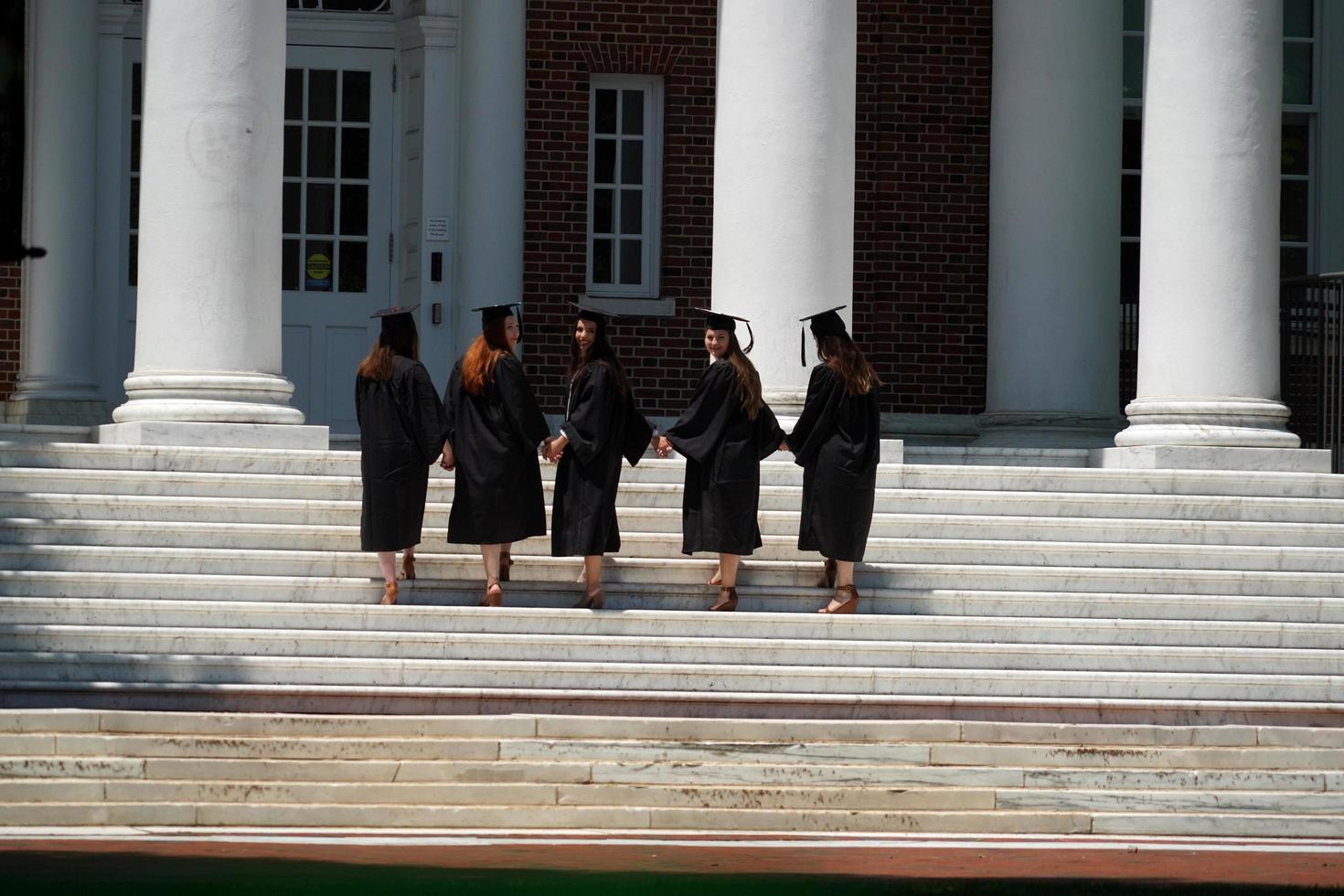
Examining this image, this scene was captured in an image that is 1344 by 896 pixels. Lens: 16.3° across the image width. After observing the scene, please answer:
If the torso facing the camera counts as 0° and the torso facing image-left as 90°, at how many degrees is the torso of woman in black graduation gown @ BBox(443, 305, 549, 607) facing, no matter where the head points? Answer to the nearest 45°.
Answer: approximately 225°

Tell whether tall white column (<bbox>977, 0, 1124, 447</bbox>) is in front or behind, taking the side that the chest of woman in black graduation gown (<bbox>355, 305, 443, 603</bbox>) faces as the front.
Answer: in front

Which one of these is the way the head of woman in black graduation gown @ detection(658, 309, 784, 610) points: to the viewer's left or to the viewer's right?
to the viewer's left

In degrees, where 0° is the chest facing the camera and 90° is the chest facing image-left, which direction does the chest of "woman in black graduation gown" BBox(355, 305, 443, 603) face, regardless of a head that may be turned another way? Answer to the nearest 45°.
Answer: approximately 225°

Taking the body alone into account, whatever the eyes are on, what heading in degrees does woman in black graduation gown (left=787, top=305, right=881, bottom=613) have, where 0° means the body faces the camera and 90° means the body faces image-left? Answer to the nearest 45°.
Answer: approximately 135°

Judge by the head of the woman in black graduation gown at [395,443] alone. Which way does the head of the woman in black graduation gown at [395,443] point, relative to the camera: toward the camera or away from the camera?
away from the camera

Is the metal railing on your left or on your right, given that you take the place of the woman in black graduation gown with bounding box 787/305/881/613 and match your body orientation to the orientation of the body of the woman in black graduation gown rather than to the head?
on your right

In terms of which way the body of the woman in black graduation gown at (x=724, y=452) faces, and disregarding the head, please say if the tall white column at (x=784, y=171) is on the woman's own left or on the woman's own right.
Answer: on the woman's own right

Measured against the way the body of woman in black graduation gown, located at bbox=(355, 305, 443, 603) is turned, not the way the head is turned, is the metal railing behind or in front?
in front

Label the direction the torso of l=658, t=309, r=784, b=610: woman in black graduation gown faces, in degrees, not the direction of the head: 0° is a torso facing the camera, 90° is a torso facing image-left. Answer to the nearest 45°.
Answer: approximately 135°

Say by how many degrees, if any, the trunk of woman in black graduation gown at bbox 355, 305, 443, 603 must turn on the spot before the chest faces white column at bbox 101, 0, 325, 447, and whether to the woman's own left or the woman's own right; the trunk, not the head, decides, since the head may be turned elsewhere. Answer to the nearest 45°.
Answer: approximately 90° to the woman's own left
